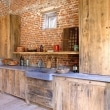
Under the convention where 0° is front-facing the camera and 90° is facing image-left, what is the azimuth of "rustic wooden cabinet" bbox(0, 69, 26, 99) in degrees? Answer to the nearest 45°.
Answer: approximately 45°

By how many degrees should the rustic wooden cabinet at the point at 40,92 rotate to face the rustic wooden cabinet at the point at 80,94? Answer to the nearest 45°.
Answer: approximately 90° to its left

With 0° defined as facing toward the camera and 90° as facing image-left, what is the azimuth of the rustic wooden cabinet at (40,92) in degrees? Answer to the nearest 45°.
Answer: approximately 45°

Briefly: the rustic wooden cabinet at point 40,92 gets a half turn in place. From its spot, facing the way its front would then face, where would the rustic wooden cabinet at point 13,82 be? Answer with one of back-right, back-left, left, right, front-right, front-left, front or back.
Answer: left

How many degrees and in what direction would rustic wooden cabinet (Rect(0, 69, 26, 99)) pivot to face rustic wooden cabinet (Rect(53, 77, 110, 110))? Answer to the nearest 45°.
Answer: approximately 90° to its left

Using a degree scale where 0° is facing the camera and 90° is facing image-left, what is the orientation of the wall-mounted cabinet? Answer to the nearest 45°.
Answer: approximately 45°
